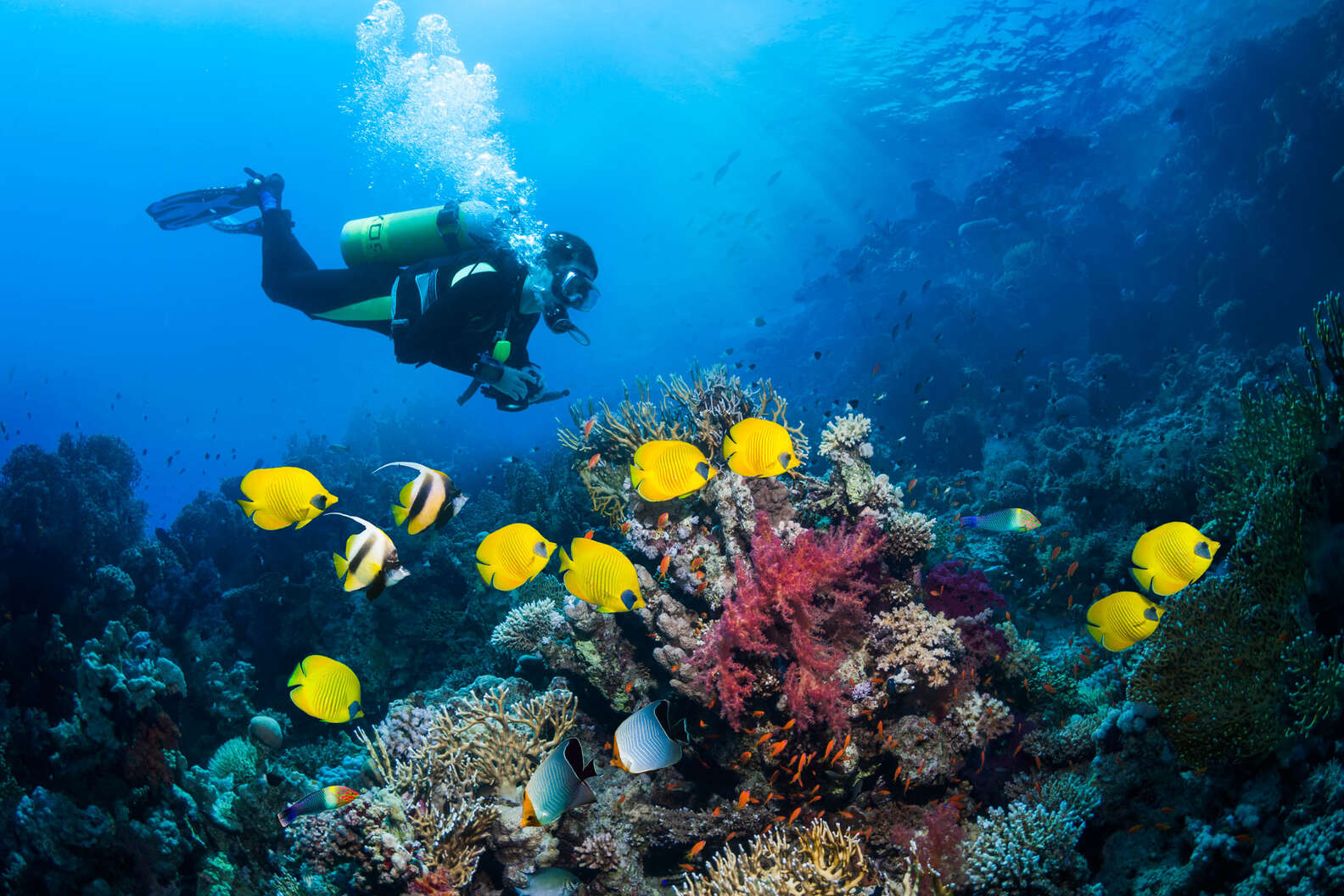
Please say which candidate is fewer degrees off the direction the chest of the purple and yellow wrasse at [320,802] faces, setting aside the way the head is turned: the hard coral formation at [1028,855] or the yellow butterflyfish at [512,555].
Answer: the hard coral formation

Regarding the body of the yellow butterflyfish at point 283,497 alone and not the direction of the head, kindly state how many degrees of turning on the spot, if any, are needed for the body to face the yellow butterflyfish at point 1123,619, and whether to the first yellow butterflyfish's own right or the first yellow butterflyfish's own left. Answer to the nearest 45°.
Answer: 0° — it already faces it

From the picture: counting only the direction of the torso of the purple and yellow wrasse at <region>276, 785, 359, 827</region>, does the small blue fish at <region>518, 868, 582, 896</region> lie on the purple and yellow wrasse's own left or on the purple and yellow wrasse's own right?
on the purple and yellow wrasse's own right

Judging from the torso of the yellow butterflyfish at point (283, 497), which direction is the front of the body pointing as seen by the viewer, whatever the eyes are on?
to the viewer's right

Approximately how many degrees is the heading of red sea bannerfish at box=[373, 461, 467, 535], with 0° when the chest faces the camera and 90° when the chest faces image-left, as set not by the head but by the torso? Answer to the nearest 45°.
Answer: approximately 270°

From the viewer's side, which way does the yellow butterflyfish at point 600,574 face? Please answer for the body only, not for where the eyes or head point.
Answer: to the viewer's right

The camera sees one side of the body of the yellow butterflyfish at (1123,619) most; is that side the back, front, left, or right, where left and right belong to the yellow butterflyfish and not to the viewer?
right

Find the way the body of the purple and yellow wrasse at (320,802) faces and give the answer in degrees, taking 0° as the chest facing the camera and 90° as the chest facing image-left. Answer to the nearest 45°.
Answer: approximately 270°

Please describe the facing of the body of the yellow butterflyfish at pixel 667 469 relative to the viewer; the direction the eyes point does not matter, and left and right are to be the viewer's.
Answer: facing to the right of the viewer

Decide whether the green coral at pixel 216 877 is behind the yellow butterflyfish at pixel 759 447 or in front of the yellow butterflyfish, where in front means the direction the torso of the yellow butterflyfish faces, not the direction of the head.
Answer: behind

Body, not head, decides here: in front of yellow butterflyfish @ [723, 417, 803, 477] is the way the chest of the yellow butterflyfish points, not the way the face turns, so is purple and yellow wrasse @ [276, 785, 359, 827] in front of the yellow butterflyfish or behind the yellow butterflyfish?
behind

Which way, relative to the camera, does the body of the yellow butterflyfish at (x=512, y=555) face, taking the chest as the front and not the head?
to the viewer's right

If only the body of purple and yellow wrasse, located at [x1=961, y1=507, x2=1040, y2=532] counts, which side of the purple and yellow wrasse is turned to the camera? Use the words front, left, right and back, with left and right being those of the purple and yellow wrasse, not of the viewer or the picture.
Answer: right
